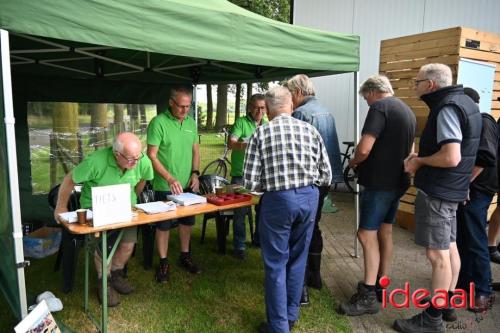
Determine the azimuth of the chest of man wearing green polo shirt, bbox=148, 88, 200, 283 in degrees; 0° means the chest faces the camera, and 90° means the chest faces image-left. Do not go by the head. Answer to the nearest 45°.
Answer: approximately 315°

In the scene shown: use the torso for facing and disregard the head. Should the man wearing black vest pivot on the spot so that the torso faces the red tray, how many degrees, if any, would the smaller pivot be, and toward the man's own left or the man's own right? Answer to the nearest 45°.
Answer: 0° — they already face it

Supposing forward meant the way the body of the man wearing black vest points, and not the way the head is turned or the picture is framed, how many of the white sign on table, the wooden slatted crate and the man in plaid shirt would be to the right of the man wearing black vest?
1

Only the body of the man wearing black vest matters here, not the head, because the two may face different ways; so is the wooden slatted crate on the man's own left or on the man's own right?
on the man's own right

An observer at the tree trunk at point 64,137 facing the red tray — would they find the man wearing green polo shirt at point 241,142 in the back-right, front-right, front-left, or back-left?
front-left

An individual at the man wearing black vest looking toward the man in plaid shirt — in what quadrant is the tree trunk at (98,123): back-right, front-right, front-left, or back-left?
front-right

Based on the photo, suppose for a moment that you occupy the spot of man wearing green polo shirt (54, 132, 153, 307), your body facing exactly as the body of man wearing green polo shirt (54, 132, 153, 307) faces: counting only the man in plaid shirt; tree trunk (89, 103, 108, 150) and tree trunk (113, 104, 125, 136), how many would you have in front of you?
1

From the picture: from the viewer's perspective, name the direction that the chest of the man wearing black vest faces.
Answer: to the viewer's left

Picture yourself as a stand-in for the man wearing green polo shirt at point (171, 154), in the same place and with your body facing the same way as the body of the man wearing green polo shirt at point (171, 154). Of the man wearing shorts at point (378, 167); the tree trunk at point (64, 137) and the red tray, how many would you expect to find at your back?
1

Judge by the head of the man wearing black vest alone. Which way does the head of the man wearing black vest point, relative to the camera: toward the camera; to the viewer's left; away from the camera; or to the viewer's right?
to the viewer's left

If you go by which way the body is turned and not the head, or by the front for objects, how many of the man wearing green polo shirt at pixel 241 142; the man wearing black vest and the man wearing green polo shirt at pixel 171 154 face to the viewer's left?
1

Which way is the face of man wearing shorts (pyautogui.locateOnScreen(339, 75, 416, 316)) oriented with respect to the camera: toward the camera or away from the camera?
away from the camera
